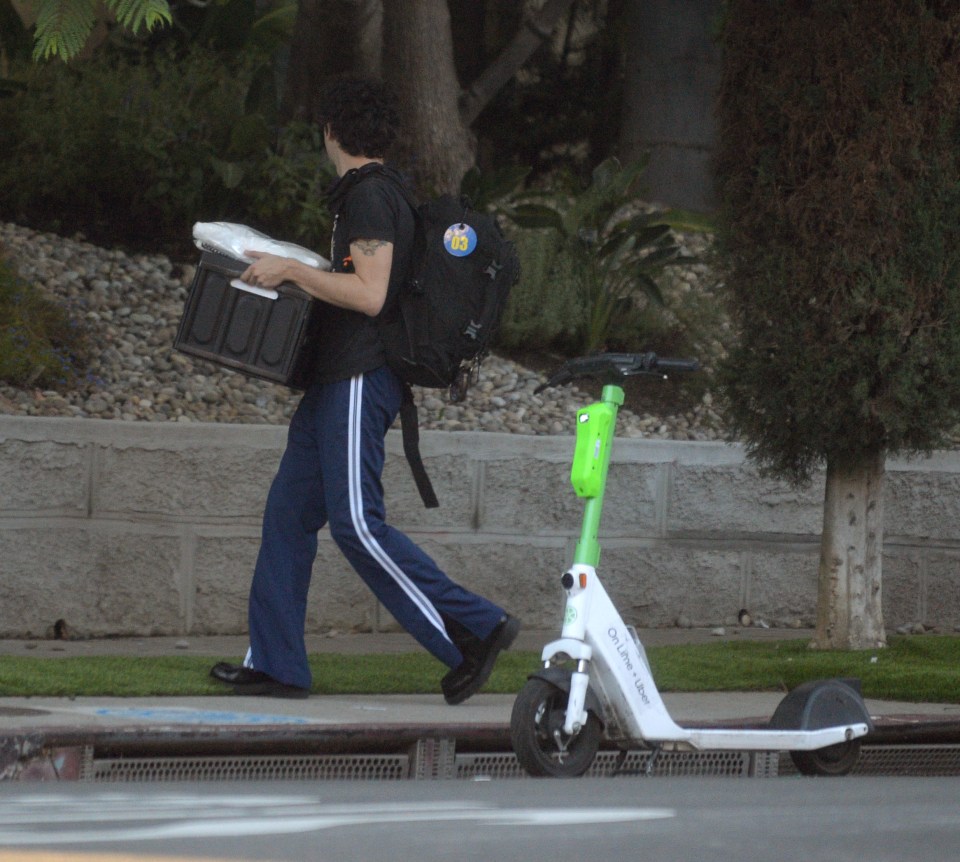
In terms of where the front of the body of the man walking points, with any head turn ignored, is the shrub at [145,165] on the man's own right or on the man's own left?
on the man's own right

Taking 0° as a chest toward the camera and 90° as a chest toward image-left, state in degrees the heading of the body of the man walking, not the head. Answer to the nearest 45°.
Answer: approximately 90°

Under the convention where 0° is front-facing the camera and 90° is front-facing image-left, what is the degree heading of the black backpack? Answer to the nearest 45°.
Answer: approximately 270°

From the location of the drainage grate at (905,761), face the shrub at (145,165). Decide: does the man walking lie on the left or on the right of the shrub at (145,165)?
left

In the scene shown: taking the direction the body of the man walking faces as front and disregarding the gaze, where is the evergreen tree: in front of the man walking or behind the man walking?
behind

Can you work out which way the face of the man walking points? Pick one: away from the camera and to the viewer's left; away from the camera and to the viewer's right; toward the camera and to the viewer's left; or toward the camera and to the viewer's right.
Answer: away from the camera and to the viewer's left

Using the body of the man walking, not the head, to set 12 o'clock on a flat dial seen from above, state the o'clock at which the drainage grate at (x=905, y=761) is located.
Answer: The drainage grate is roughly at 6 o'clock from the man walking.

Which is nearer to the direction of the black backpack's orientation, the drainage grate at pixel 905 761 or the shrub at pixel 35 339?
the drainage grate
